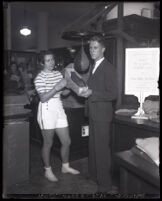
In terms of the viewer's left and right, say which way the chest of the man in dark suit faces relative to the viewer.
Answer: facing the viewer and to the left of the viewer

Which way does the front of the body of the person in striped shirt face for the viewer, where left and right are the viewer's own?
facing the viewer and to the right of the viewer

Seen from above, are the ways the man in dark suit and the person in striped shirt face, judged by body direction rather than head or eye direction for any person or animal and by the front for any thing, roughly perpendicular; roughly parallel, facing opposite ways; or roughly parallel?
roughly perpendicular

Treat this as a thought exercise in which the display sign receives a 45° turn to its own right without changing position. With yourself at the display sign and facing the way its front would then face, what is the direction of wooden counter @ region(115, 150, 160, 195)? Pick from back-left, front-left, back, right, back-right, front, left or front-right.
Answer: front-left

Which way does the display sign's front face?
toward the camera

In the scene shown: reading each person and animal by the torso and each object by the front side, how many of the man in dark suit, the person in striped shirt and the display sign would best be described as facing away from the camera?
0

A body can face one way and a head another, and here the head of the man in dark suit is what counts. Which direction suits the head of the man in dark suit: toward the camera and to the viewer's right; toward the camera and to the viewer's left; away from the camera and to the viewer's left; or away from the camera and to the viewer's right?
toward the camera and to the viewer's left

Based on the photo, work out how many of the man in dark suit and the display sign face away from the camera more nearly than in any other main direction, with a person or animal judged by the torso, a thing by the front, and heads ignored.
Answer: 0
